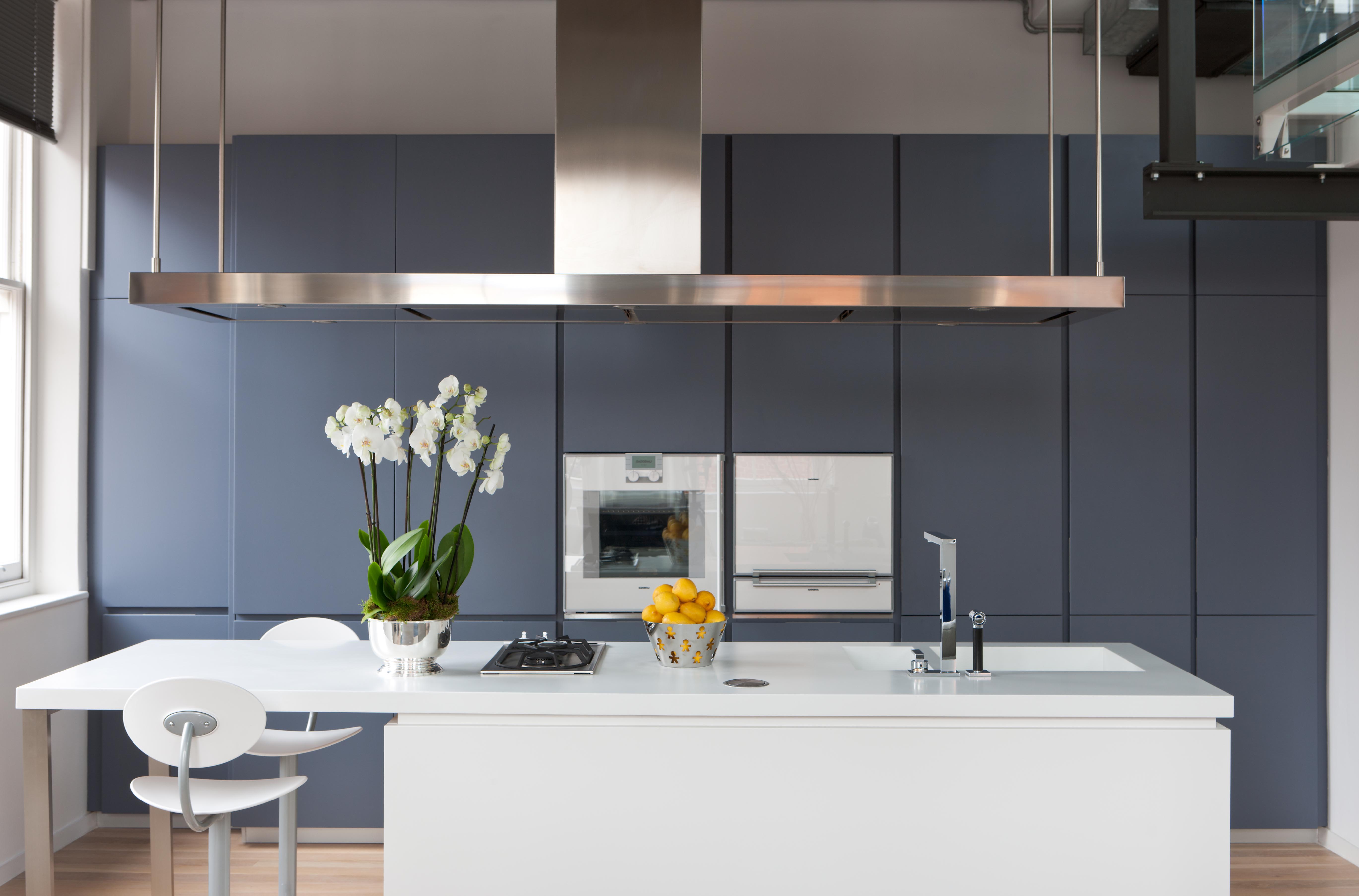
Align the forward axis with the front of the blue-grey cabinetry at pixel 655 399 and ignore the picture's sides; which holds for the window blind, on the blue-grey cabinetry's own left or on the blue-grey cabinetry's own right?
on the blue-grey cabinetry's own right

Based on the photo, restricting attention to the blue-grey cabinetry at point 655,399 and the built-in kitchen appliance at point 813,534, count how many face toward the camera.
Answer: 2

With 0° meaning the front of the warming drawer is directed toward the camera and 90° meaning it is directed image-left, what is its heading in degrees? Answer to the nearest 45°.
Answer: approximately 0°

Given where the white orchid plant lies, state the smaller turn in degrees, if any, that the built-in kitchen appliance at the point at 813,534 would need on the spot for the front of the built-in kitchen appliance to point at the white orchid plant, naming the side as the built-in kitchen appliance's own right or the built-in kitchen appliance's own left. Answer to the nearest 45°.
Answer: approximately 45° to the built-in kitchen appliance's own right

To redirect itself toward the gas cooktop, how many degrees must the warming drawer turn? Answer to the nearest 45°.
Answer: approximately 45° to its right

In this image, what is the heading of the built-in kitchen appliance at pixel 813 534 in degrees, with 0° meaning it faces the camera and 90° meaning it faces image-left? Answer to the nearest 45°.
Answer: approximately 0°

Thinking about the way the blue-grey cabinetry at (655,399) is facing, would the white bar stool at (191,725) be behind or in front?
in front
